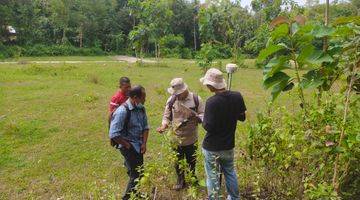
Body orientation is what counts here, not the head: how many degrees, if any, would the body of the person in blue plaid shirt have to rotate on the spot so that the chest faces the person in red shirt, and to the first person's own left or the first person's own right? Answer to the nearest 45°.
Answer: approximately 135° to the first person's own left

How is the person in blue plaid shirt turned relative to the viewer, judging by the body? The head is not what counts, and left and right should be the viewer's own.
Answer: facing the viewer and to the right of the viewer

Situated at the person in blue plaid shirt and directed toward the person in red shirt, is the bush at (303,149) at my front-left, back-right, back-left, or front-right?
back-right

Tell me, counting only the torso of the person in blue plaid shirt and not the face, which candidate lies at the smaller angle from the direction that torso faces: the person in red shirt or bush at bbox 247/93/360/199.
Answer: the bush

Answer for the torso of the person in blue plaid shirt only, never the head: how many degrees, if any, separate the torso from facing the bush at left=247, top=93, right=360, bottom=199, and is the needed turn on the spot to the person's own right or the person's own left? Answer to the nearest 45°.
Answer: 0° — they already face it

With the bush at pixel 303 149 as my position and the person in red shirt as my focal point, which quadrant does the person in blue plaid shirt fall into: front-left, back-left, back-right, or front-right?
front-left
